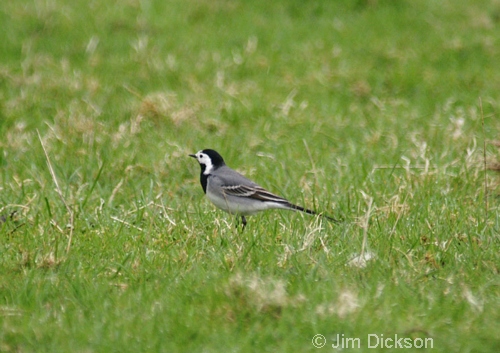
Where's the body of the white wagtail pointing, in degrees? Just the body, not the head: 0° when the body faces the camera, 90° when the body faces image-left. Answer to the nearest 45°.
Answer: approximately 90°
